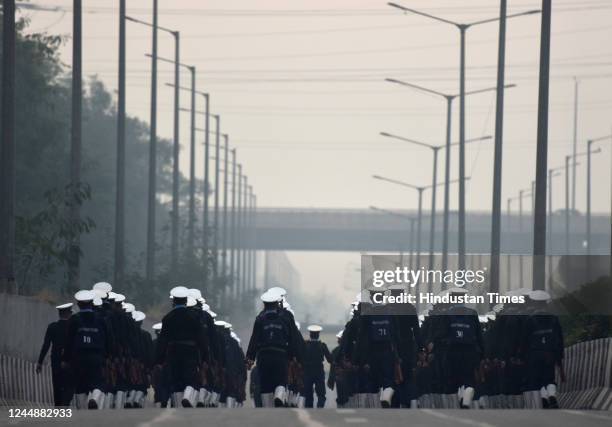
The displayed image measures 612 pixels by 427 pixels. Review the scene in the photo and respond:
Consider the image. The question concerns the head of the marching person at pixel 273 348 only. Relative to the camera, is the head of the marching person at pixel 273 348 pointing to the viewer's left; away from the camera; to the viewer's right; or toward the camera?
away from the camera

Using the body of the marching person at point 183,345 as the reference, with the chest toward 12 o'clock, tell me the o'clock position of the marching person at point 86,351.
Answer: the marching person at point 86,351 is roughly at 9 o'clock from the marching person at point 183,345.

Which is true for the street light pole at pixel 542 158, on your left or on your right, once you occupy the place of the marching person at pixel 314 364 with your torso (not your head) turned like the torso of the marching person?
on your right

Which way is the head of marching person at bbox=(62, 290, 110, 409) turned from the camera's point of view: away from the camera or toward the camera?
away from the camera

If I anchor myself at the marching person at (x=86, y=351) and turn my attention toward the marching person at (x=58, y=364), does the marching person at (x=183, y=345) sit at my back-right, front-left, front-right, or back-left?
back-right

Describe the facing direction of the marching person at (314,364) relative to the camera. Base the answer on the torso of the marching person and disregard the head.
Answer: away from the camera

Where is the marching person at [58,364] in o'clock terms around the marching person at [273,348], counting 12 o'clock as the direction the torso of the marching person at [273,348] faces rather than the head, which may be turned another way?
the marching person at [58,364] is roughly at 9 o'clock from the marching person at [273,348].
